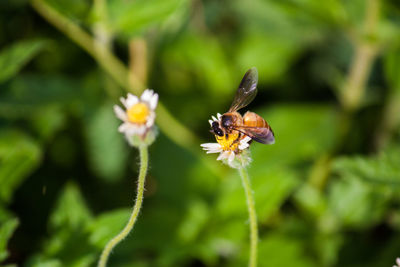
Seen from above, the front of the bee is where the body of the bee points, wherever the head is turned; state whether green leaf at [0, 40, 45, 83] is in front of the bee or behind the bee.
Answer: in front

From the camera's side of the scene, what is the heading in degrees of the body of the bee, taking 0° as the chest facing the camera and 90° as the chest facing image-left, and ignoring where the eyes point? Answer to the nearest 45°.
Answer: approximately 90°

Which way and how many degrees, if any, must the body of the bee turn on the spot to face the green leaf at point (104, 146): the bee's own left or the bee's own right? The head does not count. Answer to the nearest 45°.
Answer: approximately 45° to the bee's own right

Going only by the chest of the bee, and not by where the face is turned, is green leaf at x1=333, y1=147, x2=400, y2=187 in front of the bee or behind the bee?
behind

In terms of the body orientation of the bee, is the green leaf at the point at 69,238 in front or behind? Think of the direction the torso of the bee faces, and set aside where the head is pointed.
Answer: in front

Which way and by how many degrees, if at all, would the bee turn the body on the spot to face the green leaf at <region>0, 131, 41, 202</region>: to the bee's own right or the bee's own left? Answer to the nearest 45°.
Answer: approximately 45° to the bee's own right
